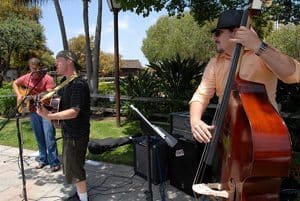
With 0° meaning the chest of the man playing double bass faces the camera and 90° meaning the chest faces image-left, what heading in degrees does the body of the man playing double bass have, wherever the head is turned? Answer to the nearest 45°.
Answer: approximately 45°

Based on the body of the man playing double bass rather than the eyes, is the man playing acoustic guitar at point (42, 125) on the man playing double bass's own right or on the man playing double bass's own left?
on the man playing double bass's own right

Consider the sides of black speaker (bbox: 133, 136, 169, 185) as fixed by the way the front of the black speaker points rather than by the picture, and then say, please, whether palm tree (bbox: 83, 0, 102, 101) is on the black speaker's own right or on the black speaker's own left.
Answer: on the black speaker's own right

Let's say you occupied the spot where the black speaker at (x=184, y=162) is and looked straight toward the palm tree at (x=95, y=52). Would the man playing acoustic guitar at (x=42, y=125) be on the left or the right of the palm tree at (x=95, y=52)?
left

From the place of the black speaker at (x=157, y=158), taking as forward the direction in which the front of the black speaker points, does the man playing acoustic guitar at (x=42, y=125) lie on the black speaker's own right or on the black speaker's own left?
on the black speaker's own right

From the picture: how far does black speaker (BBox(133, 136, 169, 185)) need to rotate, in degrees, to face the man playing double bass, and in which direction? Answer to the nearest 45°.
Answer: approximately 45° to its left

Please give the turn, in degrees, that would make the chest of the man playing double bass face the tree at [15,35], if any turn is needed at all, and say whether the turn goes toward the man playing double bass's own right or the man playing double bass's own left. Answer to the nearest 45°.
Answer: approximately 90° to the man playing double bass's own right
